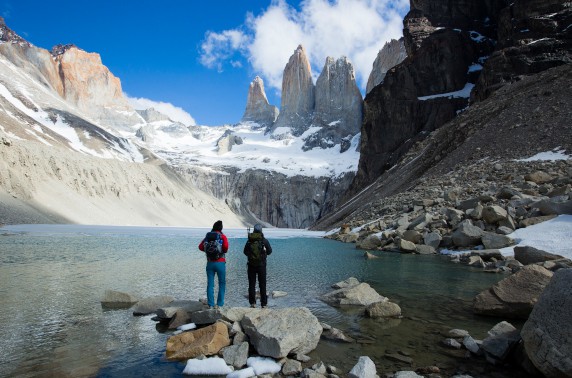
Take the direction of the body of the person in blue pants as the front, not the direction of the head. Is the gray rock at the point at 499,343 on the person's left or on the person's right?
on the person's right

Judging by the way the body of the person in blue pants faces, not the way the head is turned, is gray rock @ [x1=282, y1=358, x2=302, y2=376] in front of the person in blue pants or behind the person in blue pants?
behind

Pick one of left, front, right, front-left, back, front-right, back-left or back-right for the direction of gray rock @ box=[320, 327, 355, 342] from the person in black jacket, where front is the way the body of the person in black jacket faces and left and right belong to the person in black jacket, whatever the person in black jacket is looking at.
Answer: back-right

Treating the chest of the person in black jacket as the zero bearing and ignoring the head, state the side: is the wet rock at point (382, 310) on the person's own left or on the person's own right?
on the person's own right

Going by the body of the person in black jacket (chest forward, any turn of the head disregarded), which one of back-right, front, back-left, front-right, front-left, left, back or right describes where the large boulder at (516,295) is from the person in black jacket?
right

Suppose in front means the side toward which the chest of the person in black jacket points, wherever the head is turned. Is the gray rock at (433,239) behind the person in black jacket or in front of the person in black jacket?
in front

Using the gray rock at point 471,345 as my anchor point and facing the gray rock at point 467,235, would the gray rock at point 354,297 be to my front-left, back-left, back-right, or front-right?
front-left

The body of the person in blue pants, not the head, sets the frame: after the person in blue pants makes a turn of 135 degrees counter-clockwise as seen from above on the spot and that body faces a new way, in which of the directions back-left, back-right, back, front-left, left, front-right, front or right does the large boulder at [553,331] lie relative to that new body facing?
left

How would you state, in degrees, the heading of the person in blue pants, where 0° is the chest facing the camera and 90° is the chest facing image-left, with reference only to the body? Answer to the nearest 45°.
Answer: approximately 180°

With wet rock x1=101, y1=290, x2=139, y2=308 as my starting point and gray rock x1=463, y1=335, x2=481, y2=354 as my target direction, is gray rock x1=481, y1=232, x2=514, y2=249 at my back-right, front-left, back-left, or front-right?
front-left

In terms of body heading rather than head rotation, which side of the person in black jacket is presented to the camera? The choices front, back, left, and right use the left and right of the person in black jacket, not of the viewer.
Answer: back

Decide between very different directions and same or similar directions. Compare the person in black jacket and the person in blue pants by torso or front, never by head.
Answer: same or similar directions

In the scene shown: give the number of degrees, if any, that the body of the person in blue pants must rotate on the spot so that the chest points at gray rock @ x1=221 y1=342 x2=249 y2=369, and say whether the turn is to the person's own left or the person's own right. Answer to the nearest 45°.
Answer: approximately 180°

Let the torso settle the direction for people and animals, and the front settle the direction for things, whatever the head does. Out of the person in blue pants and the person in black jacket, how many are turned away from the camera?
2

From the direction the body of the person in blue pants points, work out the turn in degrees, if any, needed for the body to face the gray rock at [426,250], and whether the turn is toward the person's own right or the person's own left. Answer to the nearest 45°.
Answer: approximately 45° to the person's own right

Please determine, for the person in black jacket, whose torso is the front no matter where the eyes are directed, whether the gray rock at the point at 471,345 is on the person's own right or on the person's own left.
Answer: on the person's own right

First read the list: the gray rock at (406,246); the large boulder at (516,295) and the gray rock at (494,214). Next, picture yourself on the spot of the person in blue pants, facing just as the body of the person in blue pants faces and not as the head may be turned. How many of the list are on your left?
0
